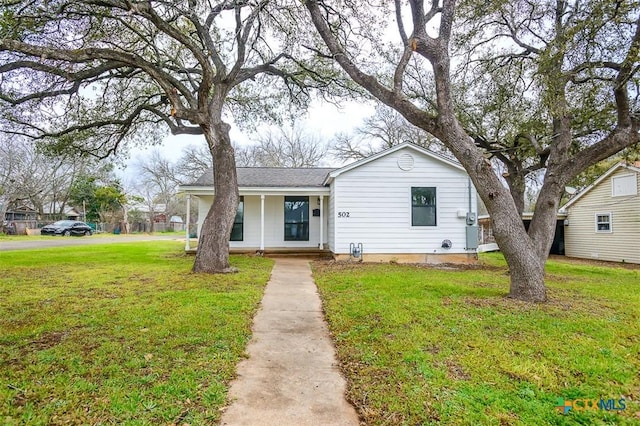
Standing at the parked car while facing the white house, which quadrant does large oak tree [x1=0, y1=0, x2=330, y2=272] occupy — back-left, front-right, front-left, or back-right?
front-right

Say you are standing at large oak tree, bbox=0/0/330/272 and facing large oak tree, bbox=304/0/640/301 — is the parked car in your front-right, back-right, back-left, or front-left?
back-left

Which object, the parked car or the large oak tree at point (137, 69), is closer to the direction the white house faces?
the large oak tree

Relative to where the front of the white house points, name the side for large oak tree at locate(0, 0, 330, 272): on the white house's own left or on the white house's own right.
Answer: on the white house's own right

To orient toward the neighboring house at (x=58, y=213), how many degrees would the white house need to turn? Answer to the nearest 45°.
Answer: approximately 135° to its right

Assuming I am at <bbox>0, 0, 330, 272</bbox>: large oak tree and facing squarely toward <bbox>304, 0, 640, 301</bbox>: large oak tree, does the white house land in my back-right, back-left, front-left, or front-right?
front-left

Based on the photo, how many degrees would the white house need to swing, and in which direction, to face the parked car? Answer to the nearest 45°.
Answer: approximately 135° to its right

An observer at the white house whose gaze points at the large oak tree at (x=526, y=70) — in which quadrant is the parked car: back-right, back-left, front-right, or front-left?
back-right

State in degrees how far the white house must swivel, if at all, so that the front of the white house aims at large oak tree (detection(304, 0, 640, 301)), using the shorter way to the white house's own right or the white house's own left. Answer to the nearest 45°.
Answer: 0° — it already faces it

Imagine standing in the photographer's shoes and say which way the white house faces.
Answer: facing the viewer

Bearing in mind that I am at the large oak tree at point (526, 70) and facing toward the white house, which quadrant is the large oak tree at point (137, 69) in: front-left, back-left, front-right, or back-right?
front-left
